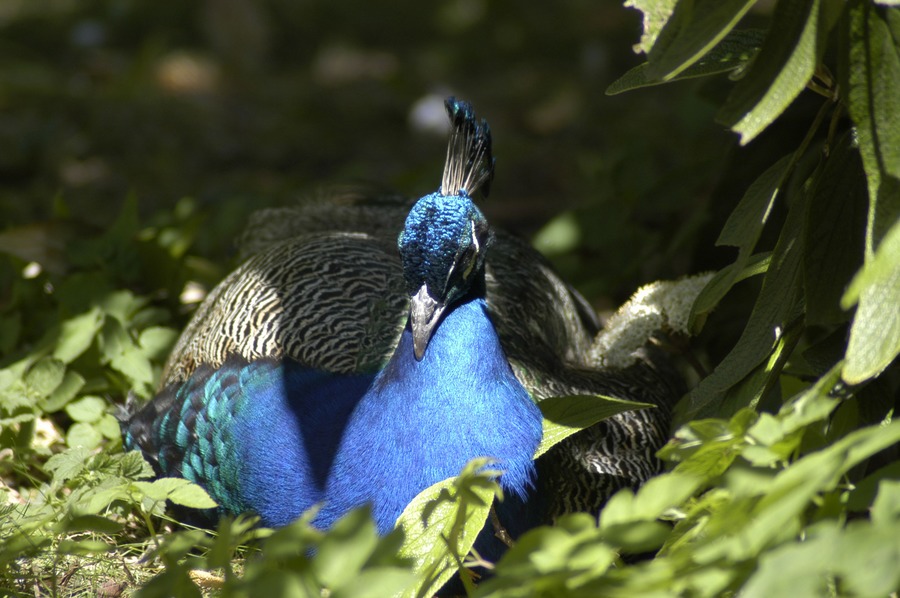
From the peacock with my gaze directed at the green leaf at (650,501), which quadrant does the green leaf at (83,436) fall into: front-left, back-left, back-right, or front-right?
back-right

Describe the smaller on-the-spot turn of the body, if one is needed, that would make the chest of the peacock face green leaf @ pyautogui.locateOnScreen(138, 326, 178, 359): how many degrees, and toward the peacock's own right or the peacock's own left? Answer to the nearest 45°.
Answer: approximately 135° to the peacock's own right

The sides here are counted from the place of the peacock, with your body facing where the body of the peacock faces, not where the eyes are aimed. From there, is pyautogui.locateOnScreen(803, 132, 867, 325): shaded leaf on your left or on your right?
on your left

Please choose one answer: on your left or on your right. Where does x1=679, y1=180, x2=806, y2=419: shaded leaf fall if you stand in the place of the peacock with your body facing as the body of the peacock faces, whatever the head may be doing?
on your left

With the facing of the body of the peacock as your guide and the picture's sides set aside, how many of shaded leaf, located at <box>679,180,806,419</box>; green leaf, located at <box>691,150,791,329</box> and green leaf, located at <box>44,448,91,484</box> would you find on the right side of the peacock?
1

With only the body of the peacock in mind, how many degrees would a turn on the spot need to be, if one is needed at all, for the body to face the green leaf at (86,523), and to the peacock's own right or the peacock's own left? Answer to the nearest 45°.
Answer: approximately 45° to the peacock's own right

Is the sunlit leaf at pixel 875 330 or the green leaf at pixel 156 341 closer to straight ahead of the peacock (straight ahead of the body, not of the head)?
the sunlit leaf

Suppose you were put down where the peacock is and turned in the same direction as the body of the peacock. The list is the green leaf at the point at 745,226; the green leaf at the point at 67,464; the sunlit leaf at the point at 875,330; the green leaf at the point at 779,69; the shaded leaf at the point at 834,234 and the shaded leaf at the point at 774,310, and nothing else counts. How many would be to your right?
1

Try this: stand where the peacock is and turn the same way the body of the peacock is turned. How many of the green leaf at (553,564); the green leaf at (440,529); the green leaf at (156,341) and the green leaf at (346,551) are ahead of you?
3

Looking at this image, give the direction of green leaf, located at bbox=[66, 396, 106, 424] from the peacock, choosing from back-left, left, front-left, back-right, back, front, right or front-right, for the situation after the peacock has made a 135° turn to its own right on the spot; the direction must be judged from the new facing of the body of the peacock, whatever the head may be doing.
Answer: front

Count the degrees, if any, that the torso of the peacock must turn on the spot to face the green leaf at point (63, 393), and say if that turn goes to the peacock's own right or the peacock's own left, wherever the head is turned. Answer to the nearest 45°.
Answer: approximately 135° to the peacock's own right

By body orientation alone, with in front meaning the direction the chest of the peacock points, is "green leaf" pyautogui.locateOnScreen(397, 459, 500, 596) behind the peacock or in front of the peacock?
in front

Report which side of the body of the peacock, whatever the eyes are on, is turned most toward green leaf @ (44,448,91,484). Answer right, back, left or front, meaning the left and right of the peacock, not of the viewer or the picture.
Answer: right

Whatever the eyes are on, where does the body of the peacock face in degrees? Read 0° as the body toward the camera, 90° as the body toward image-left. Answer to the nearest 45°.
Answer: approximately 0°

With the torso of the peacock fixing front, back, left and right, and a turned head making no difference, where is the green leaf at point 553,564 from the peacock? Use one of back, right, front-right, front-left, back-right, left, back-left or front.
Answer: front

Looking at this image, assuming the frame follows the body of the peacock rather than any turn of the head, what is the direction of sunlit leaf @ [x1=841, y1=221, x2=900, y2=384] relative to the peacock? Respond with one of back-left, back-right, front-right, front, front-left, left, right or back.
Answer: front-left
